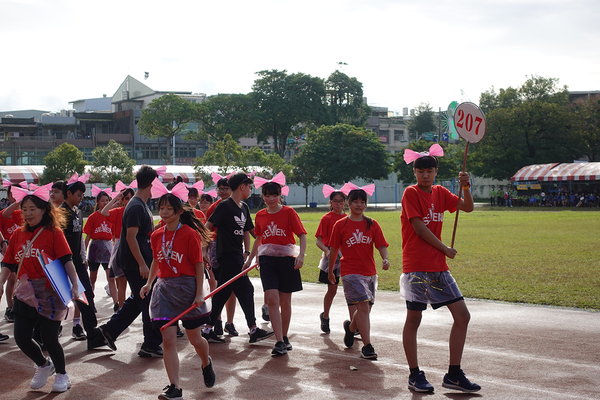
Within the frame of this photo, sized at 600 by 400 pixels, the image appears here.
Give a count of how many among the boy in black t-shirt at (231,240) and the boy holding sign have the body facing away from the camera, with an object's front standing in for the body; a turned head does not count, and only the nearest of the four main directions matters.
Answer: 0

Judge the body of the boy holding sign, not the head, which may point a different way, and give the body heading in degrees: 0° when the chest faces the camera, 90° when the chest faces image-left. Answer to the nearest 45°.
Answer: approximately 315°

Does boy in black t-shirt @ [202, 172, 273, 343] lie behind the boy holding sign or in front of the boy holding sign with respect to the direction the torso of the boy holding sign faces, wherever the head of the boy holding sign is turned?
behind
